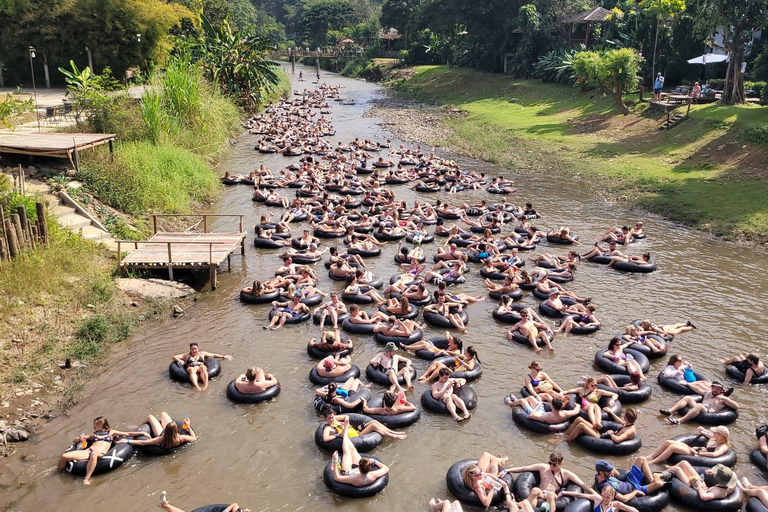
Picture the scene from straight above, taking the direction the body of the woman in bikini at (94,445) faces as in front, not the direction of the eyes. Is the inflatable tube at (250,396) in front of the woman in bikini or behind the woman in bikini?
behind

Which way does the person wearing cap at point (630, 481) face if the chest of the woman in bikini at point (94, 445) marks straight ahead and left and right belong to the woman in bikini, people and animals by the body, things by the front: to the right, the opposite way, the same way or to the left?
to the left

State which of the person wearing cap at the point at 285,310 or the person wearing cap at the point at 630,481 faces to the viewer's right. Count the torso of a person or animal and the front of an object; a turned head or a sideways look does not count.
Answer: the person wearing cap at the point at 630,481

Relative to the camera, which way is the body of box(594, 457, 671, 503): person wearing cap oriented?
to the viewer's right

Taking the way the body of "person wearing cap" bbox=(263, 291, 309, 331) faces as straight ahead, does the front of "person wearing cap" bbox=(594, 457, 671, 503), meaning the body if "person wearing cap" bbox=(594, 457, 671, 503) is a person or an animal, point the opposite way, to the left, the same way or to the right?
to the left

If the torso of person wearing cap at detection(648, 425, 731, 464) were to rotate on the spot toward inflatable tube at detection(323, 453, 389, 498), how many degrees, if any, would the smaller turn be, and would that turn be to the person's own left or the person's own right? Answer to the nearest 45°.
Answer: approximately 45° to the person's own left

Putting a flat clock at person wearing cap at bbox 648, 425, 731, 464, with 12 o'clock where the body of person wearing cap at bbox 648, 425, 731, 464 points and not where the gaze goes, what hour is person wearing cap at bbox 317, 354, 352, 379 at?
person wearing cap at bbox 317, 354, 352, 379 is roughly at 12 o'clock from person wearing cap at bbox 648, 425, 731, 464.

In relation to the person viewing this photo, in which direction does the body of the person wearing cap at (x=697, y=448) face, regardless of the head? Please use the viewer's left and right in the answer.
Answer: facing to the left of the viewer

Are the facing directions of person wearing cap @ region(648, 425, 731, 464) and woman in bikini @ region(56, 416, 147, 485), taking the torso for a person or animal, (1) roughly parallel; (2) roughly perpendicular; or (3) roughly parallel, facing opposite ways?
roughly perpendicular

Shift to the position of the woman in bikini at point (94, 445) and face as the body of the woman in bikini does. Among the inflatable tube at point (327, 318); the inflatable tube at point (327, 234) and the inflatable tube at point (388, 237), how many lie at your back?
3

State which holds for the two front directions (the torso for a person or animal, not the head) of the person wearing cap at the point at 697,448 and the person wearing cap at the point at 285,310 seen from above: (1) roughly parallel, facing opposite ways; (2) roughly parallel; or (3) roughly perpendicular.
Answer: roughly perpendicular
